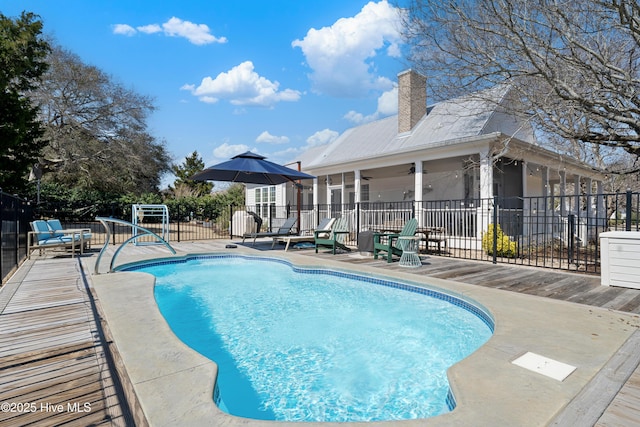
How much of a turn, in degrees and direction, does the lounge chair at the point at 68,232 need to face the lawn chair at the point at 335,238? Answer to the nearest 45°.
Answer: approximately 45° to its right

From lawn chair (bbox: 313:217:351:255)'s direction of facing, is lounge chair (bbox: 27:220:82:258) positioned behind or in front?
in front

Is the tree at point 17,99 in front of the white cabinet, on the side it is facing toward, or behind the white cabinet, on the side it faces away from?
in front

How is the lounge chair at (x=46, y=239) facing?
to the viewer's right

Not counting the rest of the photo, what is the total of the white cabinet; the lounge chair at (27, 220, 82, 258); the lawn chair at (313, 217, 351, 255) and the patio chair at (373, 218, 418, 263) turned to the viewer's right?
1

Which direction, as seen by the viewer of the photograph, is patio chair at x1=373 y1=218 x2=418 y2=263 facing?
facing the viewer and to the left of the viewer

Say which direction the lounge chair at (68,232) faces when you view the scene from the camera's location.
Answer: facing to the right of the viewer

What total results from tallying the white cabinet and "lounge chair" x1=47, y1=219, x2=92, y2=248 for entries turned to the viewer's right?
1

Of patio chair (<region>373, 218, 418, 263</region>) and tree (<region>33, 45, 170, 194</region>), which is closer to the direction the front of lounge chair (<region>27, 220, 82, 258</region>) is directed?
the patio chair

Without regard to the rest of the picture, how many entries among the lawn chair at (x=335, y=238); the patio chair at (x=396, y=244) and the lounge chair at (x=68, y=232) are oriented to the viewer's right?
1

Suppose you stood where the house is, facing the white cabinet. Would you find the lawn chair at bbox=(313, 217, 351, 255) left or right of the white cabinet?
right

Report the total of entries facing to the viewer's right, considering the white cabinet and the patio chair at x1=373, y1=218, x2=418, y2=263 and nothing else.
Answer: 0

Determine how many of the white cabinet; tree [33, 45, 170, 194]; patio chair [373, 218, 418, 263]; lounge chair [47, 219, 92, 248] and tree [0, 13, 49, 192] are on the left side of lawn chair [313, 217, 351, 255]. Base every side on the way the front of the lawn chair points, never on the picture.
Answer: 2
